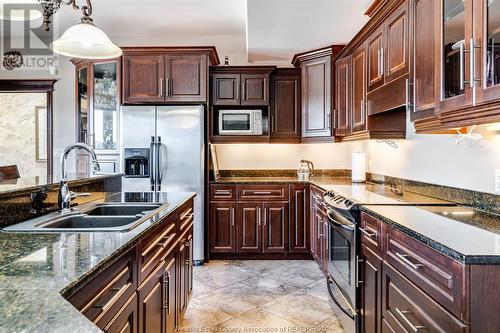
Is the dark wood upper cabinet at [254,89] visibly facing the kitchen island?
yes

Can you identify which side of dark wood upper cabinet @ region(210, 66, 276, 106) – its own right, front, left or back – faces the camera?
front

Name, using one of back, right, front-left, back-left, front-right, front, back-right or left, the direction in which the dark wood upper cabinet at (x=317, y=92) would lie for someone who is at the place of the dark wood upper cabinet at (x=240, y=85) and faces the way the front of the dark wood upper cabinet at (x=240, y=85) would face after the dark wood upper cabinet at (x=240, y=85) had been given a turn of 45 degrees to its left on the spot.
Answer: front-left

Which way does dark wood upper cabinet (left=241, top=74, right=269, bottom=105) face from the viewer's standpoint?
toward the camera

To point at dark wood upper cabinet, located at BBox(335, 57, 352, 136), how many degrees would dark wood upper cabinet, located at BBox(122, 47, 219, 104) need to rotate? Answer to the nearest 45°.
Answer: approximately 90° to its left

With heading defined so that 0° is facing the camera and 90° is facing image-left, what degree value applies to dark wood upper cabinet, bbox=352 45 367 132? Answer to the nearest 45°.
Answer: approximately 90°

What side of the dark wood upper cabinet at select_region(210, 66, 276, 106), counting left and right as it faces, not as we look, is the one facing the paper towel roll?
left

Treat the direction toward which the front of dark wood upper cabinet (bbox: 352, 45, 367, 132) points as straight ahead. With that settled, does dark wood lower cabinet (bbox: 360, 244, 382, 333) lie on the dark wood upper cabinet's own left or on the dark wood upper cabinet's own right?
on the dark wood upper cabinet's own left

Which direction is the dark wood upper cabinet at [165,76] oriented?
toward the camera

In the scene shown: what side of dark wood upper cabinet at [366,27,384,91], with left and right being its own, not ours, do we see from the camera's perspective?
left

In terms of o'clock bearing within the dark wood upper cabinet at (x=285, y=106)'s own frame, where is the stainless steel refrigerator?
The stainless steel refrigerator is roughly at 2 o'clock from the dark wood upper cabinet.

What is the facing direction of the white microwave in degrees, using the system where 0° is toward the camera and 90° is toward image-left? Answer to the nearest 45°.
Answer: approximately 0°

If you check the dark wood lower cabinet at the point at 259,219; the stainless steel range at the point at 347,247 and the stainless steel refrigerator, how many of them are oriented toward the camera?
2

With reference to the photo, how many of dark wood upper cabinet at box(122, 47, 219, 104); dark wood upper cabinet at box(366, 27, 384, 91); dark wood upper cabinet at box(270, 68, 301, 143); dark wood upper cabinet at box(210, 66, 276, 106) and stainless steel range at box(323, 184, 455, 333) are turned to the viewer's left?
2

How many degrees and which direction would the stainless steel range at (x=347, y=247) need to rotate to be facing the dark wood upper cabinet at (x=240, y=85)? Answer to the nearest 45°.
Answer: approximately 45° to its right

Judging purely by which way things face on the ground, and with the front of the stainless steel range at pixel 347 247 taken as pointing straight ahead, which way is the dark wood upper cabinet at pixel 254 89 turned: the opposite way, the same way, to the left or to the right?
to the left
